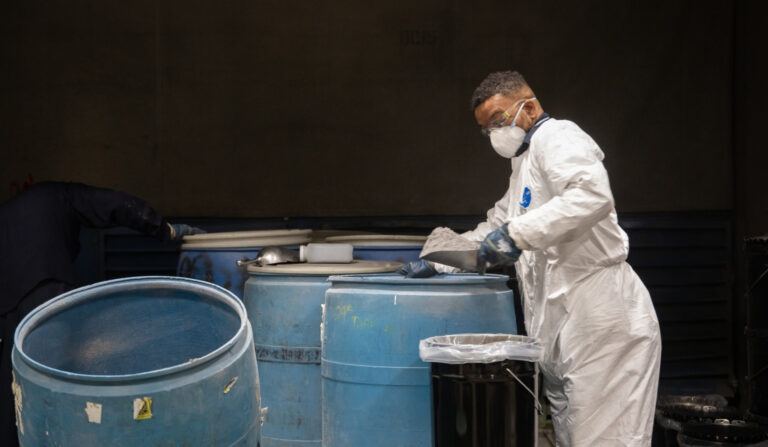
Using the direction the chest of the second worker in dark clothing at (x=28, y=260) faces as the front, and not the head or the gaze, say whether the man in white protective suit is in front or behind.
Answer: in front

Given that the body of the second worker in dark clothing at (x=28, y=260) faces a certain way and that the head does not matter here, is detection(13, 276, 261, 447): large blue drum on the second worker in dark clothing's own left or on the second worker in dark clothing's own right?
on the second worker in dark clothing's own right

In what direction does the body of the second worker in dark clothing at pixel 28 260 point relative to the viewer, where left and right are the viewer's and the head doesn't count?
facing to the right of the viewer

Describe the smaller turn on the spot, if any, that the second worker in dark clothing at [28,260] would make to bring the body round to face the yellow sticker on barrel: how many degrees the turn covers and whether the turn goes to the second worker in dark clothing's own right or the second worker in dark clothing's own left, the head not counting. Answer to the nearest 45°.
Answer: approximately 90° to the second worker in dark clothing's own right

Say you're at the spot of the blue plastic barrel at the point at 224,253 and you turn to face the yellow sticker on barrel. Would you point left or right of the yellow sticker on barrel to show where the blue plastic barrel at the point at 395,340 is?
left

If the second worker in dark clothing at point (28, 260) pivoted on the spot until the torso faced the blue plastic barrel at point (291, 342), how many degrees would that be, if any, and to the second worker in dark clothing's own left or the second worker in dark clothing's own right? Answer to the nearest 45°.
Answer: approximately 45° to the second worker in dark clothing's own right

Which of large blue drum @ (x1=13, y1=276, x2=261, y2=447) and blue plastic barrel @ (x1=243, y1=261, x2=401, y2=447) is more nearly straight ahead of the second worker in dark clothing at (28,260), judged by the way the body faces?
the blue plastic barrel

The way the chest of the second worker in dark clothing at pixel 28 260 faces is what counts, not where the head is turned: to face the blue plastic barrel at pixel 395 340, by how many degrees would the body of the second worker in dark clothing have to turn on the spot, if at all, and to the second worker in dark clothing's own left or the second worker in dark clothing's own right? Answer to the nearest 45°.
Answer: approximately 45° to the second worker in dark clothing's own right

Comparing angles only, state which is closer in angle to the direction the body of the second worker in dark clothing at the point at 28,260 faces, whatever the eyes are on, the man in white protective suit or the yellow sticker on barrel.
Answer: the man in white protective suit

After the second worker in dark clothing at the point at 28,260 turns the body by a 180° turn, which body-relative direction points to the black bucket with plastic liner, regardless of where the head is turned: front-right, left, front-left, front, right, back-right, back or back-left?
back-left

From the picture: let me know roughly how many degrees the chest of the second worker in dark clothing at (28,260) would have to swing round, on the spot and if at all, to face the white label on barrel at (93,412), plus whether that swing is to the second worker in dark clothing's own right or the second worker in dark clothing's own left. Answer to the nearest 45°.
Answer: approximately 90° to the second worker in dark clothing's own right
